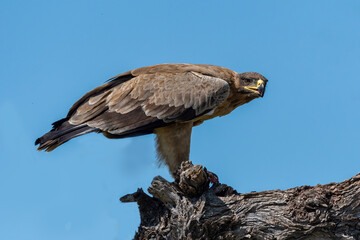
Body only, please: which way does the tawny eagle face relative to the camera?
to the viewer's right
